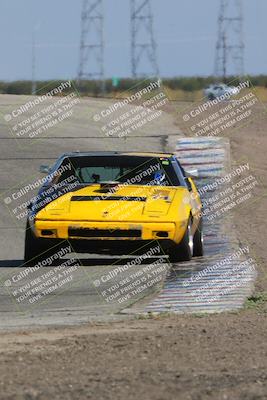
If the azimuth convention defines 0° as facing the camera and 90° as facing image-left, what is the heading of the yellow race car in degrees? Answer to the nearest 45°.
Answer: approximately 0°
